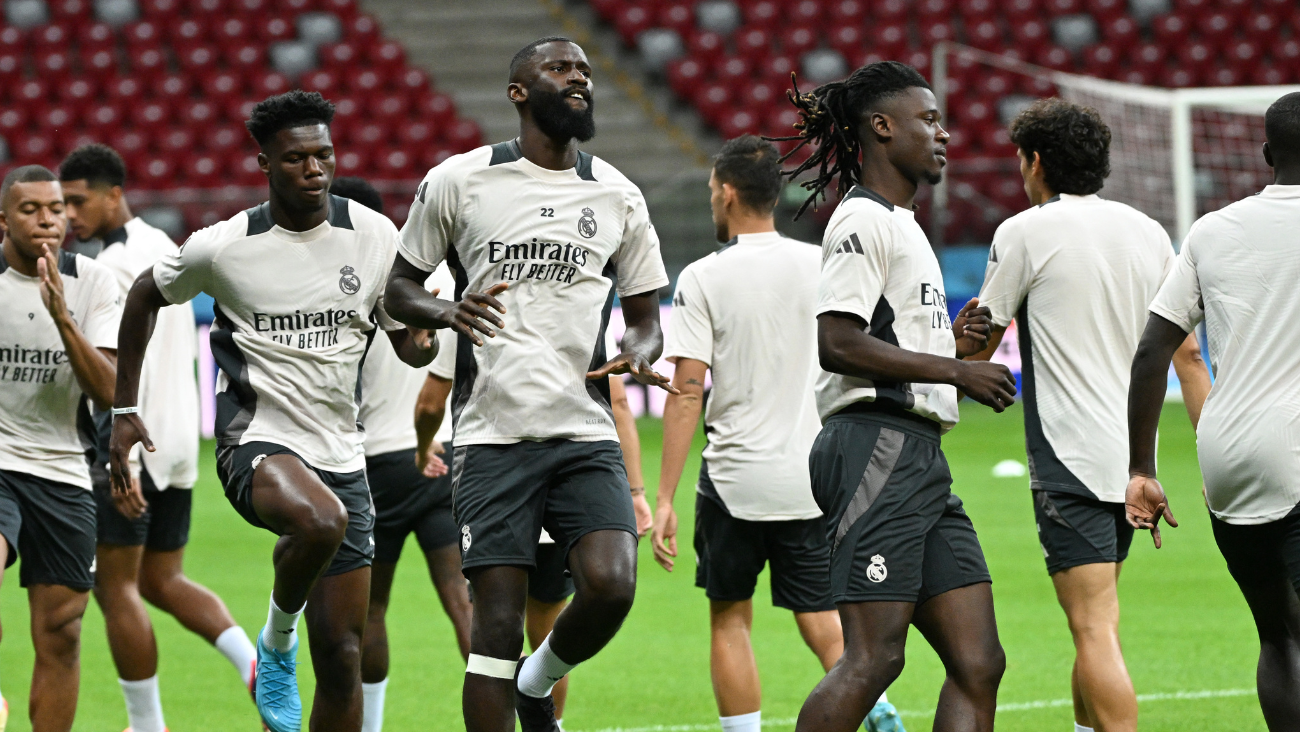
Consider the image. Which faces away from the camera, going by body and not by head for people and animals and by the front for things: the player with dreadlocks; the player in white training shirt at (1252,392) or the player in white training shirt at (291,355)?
the player in white training shirt at (1252,392)

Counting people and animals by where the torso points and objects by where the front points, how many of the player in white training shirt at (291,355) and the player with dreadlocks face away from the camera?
0

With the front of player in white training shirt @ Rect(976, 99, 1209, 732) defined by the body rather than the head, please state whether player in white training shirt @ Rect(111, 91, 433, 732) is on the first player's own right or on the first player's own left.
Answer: on the first player's own left

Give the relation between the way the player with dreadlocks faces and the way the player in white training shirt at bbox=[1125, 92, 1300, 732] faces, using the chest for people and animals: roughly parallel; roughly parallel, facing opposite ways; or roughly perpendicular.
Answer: roughly perpendicular

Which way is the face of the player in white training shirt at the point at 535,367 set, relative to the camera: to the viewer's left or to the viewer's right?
to the viewer's right

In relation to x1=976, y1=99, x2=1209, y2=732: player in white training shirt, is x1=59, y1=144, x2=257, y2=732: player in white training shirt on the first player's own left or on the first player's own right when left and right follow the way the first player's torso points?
on the first player's own left

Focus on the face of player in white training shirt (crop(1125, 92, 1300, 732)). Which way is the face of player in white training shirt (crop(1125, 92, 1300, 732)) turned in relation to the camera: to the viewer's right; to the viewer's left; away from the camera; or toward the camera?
away from the camera

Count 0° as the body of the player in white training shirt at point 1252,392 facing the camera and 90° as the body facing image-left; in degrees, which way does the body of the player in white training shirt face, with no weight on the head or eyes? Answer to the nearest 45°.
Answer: approximately 180°

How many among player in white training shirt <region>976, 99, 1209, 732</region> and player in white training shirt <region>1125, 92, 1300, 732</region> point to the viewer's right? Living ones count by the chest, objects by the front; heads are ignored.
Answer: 0

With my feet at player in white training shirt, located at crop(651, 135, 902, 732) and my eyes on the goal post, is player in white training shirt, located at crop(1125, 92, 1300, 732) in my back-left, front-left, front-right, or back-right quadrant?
back-right

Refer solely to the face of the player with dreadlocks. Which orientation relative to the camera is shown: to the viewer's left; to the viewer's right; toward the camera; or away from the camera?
to the viewer's right

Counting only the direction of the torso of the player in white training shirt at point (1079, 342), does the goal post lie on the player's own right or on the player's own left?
on the player's own right

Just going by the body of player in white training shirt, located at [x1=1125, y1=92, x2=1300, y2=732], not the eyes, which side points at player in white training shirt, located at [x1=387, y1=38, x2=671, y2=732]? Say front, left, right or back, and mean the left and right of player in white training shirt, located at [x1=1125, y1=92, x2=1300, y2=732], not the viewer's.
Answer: left

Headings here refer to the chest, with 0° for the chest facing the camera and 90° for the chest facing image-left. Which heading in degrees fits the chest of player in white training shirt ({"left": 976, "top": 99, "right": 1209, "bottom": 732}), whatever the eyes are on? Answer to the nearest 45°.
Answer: approximately 135°
